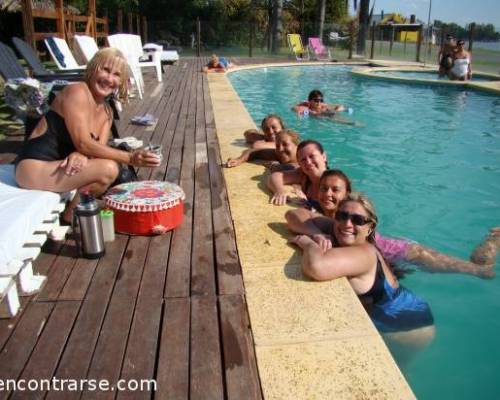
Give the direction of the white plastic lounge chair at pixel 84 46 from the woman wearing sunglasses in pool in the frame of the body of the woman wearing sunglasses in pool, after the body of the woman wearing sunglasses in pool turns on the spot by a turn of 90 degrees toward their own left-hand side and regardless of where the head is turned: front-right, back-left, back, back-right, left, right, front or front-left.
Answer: back-right

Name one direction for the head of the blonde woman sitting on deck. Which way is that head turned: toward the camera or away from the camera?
toward the camera

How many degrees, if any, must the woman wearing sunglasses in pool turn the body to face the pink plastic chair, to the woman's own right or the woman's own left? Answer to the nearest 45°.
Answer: approximately 90° to the woman's own right

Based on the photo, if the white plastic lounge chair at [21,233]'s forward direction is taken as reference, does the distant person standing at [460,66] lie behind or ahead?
ahead

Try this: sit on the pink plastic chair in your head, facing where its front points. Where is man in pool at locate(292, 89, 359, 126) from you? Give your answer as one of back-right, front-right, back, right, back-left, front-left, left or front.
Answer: front-right

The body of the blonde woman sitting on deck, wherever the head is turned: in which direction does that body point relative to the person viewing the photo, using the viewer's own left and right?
facing to the right of the viewer

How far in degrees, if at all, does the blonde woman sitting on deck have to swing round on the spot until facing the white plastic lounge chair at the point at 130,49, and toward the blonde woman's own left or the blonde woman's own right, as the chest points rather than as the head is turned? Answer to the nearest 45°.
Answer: approximately 90° to the blonde woman's own left

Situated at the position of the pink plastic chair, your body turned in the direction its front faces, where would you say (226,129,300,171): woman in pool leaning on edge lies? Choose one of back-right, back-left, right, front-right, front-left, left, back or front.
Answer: front-right

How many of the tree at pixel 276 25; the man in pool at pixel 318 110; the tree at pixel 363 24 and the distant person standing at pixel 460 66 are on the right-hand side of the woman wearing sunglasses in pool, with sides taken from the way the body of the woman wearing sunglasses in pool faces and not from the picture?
4

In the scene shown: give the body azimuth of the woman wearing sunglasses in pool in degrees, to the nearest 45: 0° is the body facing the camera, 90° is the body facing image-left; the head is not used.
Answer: approximately 90°
